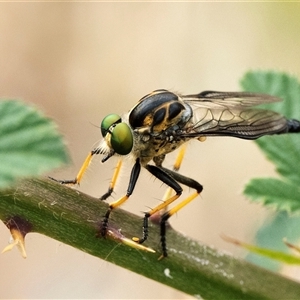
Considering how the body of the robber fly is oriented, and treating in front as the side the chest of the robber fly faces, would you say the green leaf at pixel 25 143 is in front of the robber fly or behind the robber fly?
in front

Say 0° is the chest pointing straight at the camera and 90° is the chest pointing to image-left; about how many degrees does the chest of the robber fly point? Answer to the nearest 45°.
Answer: approximately 45°
